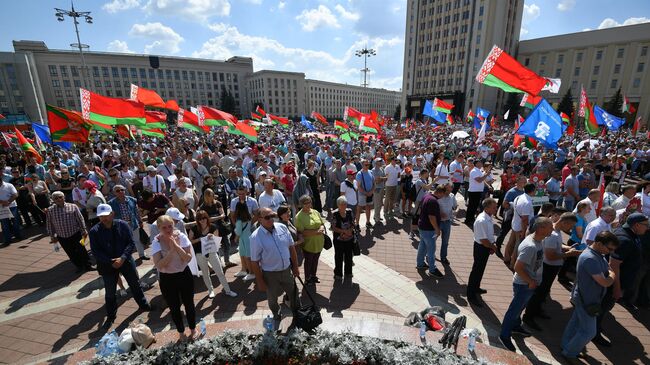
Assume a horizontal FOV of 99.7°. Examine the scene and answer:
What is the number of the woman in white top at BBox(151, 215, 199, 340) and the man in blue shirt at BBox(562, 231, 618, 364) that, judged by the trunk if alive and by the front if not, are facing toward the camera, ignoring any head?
1

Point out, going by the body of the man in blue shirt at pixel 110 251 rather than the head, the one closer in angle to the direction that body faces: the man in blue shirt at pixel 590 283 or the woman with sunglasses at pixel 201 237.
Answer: the man in blue shirt

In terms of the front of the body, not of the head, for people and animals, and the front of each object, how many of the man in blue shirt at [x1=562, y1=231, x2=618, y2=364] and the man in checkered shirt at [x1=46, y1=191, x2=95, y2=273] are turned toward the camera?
1

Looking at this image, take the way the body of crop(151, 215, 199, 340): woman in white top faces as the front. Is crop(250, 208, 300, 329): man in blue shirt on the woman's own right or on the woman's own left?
on the woman's own left

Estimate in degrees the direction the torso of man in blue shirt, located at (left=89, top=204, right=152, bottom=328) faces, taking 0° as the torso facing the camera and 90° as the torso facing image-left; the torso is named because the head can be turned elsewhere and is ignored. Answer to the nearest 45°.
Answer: approximately 0°

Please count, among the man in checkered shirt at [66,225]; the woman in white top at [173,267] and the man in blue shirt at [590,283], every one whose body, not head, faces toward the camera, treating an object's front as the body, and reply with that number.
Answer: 2
